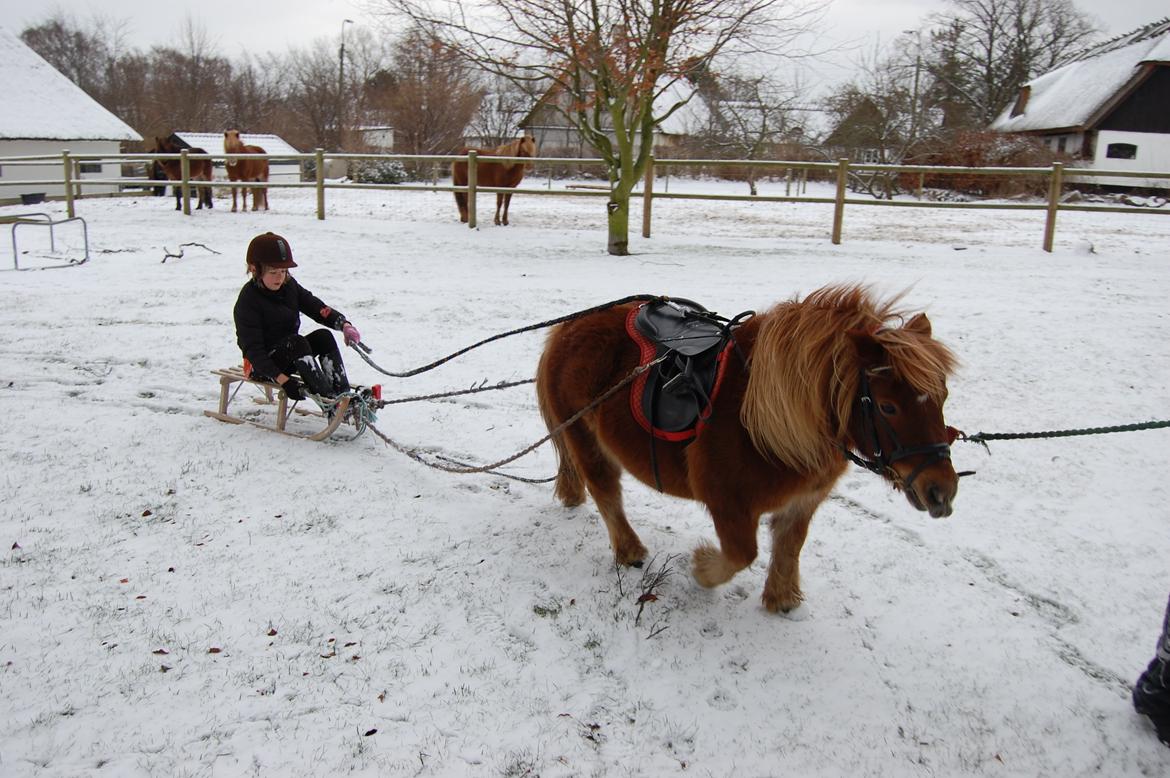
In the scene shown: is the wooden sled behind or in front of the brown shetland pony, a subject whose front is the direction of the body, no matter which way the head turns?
behind

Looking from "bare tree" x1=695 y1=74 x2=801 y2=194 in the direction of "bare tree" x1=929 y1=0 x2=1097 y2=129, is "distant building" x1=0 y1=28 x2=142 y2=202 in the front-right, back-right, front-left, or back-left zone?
back-left

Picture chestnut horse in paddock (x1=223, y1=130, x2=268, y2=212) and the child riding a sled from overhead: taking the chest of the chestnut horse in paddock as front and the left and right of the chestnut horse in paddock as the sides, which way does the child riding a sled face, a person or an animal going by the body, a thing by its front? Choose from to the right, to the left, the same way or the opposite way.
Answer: to the left

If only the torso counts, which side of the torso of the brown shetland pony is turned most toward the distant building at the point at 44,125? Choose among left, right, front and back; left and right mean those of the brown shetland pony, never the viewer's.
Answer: back

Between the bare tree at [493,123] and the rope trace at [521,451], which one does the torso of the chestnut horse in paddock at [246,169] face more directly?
the rope trace

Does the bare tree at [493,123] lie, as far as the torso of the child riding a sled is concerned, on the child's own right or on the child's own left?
on the child's own left

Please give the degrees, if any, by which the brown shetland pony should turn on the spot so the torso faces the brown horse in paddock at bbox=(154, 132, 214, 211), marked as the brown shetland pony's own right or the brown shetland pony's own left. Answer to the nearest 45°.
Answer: approximately 180°

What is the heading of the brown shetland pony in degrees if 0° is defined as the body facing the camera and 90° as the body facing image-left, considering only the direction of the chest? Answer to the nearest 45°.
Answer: approximately 315°

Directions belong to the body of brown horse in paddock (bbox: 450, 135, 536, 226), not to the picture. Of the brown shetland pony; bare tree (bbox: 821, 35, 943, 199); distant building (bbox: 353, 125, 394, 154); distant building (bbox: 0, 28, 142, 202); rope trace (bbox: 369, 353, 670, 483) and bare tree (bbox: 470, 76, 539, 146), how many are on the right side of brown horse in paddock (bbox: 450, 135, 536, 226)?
2

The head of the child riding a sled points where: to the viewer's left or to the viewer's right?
to the viewer's right

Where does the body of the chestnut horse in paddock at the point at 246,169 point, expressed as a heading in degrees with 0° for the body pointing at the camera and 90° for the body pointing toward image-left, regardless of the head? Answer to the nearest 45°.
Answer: approximately 45°

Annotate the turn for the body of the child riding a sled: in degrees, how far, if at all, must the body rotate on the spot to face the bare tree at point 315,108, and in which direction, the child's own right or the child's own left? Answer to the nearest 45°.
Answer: approximately 135° to the child's own left
